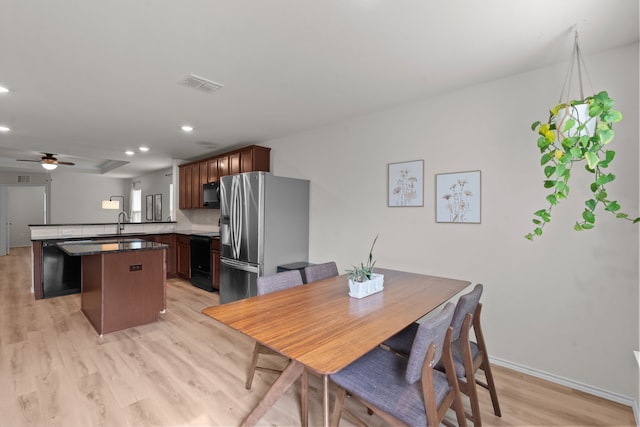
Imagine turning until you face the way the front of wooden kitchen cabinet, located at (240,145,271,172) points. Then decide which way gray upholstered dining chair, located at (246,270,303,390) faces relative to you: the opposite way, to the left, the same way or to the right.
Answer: to the left

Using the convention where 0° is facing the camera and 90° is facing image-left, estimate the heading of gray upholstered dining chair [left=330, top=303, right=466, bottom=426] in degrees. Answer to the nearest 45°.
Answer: approximately 135°

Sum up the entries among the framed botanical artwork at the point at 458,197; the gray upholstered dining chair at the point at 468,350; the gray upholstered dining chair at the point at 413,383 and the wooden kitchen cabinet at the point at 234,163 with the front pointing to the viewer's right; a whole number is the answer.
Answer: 0

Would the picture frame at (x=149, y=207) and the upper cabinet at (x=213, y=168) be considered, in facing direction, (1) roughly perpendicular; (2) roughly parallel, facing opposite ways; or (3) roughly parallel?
roughly parallel

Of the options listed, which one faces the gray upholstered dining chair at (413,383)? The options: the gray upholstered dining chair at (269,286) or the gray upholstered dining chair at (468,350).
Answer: the gray upholstered dining chair at (269,286)

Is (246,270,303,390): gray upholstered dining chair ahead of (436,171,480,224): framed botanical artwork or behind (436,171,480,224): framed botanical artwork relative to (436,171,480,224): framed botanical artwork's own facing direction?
ahead

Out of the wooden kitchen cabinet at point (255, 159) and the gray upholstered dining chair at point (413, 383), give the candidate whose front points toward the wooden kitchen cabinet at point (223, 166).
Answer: the gray upholstered dining chair

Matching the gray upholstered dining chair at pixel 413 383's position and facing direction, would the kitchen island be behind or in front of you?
in front

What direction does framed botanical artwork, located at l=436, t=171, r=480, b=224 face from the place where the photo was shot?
facing the viewer and to the left of the viewer

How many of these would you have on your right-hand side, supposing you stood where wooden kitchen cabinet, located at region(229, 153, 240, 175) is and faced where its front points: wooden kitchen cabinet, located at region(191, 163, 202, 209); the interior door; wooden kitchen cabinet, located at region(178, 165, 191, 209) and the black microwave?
4

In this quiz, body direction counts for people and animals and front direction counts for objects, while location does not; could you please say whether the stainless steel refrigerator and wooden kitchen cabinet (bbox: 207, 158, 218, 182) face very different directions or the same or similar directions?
same or similar directions

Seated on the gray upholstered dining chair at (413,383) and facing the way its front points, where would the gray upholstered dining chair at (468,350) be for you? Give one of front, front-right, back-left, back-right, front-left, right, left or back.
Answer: right

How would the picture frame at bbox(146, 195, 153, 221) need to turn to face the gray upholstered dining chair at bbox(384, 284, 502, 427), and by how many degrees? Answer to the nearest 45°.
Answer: approximately 45° to its left

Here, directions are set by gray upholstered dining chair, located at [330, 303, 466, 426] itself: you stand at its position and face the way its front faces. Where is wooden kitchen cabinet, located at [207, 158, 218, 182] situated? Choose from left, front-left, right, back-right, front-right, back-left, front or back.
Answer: front

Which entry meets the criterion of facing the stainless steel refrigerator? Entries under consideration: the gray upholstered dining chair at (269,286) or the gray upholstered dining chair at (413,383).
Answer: the gray upholstered dining chair at (413,383)

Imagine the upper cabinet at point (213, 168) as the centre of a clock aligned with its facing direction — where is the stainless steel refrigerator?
The stainless steel refrigerator is roughly at 10 o'clock from the upper cabinet.

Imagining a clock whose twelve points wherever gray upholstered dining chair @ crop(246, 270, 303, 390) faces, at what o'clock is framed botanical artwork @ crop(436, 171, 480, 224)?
The framed botanical artwork is roughly at 10 o'clock from the gray upholstered dining chair.

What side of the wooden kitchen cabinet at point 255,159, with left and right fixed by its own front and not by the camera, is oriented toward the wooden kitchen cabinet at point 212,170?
right
